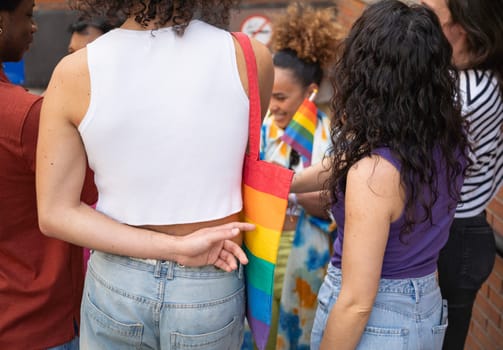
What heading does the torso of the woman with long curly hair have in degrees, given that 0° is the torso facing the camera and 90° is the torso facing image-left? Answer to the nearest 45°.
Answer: approximately 135°

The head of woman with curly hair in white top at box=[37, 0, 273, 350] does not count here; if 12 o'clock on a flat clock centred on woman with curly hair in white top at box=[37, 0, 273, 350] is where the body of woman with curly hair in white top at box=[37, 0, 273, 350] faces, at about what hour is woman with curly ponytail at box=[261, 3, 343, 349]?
woman with curly ponytail at box=[261, 3, 343, 349] is roughly at 1 o'clock from woman with curly hair in white top at box=[37, 0, 273, 350].

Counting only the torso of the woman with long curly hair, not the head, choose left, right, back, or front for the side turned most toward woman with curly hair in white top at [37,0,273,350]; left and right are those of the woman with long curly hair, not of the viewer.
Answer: left

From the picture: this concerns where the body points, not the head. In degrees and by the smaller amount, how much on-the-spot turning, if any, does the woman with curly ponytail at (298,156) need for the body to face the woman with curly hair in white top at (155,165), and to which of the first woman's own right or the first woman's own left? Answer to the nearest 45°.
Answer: approximately 45° to the first woman's own left

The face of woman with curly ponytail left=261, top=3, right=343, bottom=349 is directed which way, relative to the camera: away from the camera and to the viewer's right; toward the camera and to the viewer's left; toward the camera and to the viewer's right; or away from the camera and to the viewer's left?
toward the camera and to the viewer's left

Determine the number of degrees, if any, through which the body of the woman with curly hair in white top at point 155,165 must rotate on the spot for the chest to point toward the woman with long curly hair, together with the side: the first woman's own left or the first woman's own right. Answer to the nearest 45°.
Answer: approximately 90° to the first woman's own right

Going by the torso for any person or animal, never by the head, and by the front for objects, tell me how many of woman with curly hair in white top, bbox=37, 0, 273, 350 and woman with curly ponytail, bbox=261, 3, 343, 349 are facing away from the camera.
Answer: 1

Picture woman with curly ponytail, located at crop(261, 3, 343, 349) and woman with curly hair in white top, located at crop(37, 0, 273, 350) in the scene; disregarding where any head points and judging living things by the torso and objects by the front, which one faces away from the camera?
woman with curly hair in white top, located at crop(37, 0, 273, 350)

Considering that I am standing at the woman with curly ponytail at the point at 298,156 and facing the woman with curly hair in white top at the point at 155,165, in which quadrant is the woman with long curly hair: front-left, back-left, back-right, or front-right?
front-left

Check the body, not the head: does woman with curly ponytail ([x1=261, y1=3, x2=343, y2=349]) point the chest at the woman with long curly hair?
no

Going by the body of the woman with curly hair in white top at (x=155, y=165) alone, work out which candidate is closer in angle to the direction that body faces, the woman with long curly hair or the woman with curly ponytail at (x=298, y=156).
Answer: the woman with curly ponytail

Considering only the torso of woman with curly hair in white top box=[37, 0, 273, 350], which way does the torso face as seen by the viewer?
away from the camera

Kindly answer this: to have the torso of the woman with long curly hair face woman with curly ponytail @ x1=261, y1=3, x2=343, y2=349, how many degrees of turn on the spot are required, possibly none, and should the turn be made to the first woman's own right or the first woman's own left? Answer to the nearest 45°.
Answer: approximately 45° to the first woman's own right

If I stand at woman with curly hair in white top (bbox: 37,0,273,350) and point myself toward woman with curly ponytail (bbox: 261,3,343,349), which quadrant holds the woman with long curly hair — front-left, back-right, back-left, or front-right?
front-right

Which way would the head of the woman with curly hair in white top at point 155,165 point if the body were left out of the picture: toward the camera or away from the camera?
away from the camera

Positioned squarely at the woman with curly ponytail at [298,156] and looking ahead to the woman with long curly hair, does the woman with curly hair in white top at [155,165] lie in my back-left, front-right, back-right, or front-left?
front-right
